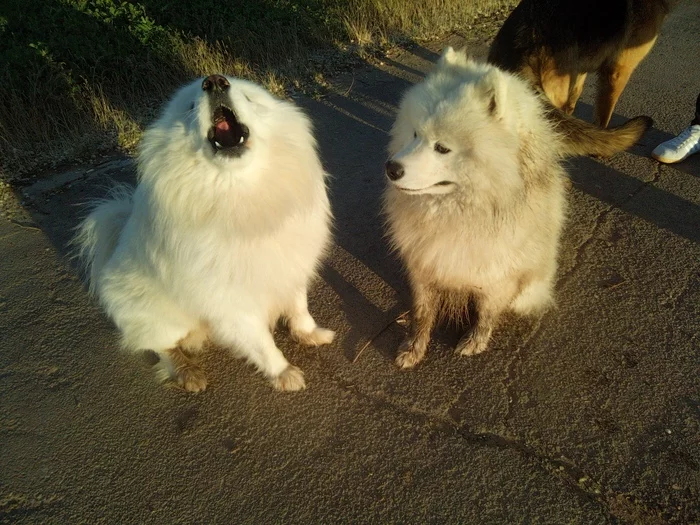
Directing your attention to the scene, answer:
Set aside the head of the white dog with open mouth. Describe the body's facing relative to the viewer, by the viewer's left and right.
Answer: facing the viewer and to the right of the viewer

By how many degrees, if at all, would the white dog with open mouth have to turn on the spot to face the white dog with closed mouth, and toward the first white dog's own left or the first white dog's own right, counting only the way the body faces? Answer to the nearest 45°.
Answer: approximately 45° to the first white dog's own left

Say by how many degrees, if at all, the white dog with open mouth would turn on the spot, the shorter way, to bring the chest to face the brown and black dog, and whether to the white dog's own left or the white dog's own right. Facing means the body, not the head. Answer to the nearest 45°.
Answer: approximately 90° to the white dog's own left

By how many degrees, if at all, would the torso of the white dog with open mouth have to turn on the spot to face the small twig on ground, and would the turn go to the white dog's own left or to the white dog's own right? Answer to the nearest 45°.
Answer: approximately 45° to the white dog's own left
